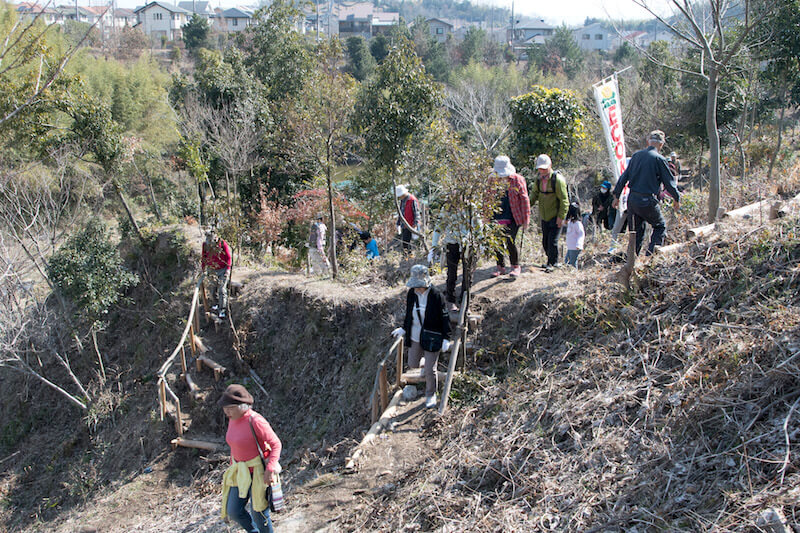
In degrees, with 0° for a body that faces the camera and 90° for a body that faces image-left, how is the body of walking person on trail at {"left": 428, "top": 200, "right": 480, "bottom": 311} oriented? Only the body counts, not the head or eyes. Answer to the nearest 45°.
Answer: approximately 0°

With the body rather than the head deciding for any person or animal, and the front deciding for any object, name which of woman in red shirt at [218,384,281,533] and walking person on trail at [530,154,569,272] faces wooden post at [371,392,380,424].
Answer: the walking person on trail

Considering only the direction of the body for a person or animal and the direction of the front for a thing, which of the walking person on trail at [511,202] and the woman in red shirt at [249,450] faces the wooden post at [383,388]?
the walking person on trail

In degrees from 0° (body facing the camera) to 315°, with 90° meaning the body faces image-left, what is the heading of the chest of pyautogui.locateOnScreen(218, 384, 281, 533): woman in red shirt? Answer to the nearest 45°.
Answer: approximately 45°

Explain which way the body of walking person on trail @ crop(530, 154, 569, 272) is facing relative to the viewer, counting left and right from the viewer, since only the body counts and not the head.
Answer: facing the viewer and to the left of the viewer

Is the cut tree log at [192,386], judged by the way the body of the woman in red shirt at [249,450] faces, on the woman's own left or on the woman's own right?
on the woman's own right
